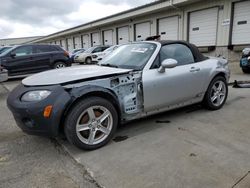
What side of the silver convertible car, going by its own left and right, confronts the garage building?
back

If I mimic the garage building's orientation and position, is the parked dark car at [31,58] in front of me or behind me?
in front

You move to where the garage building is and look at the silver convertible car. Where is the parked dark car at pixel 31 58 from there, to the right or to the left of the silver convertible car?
right

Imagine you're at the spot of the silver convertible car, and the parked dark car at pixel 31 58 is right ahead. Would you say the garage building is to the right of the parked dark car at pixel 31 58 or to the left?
right

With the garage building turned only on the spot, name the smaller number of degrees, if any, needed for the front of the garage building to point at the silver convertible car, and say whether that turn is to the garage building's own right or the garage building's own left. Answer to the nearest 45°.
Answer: approximately 45° to the garage building's own left

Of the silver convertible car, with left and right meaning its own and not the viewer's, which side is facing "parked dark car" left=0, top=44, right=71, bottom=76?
right

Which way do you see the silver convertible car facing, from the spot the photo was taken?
facing the viewer and to the left of the viewer

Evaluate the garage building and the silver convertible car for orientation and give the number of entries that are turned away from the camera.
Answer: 0
